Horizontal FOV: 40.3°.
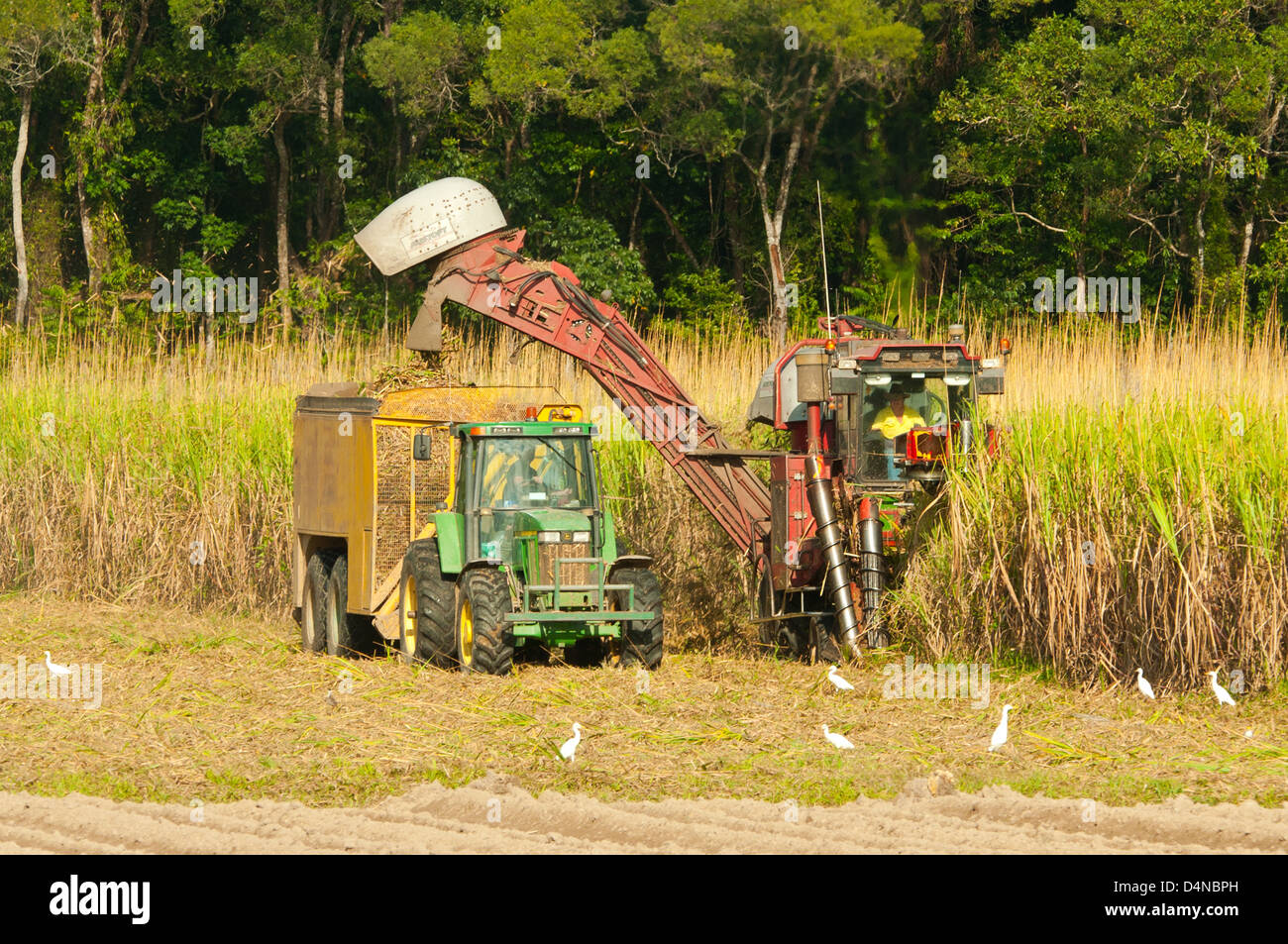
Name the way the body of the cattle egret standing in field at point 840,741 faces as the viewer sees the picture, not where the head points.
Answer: to the viewer's left

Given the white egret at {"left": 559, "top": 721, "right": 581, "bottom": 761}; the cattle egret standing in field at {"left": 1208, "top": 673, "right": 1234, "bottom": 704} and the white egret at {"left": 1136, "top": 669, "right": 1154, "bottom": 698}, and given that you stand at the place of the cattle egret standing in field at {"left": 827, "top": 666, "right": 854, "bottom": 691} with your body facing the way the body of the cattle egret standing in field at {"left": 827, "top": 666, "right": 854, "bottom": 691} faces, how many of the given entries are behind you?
2

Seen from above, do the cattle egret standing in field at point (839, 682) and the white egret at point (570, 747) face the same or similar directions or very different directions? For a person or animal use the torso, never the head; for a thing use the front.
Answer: very different directions

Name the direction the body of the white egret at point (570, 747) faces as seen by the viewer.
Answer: to the viewer's right

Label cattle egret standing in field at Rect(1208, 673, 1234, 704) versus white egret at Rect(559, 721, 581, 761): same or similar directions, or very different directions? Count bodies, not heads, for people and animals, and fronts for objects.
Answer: very different directions

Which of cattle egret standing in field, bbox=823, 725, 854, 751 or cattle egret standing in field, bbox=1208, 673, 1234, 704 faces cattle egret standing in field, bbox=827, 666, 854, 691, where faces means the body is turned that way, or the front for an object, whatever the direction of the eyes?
cattle egret standing in field, bbox=1208, 673, 1234, 704

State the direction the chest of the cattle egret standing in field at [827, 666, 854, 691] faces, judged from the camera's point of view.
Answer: to the viewer's left

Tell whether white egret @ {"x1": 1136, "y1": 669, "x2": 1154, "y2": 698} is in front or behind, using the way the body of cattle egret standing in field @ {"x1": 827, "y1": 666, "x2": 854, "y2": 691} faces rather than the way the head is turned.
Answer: behind

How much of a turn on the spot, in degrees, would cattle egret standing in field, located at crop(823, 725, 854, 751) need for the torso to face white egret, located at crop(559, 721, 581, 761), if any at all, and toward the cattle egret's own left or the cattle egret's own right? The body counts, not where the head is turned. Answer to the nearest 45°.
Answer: approximately 45° to the cattle egret's own left

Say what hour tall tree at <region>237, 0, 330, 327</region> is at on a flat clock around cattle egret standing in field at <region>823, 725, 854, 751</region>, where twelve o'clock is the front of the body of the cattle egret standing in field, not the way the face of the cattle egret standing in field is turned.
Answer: The tall tree is roughly at 2 o'clock from the cattle egret standing in field.

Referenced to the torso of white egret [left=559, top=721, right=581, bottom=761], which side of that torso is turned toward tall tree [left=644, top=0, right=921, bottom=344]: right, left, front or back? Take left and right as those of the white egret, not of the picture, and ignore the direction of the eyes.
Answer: left

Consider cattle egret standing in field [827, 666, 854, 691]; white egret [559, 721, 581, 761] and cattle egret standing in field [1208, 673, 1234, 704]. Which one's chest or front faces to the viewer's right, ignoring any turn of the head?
the white egret

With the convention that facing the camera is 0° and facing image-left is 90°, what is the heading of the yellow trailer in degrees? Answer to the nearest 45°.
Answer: approximately 315°

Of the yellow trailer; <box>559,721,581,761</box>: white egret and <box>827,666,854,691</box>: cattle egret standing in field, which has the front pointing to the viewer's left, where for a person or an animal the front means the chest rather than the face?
the cattle egret standing in field

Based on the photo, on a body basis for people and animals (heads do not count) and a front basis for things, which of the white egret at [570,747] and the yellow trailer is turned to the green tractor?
the yellow trailer

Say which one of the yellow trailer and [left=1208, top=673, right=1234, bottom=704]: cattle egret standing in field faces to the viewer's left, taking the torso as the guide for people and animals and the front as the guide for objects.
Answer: the cattle egret standing in field

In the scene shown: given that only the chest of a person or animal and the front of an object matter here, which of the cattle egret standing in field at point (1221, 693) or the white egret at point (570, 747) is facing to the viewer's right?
the white egret

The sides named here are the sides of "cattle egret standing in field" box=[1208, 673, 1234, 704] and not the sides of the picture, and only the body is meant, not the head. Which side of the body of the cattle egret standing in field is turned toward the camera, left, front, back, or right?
left

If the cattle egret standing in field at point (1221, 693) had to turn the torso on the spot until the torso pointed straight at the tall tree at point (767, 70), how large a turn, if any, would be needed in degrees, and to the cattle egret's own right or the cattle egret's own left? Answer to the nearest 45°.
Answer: approximately 90° to the cattle egret's own right

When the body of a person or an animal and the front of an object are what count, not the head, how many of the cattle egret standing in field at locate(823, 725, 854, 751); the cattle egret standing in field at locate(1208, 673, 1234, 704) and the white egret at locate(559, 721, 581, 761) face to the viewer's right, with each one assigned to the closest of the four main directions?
1
